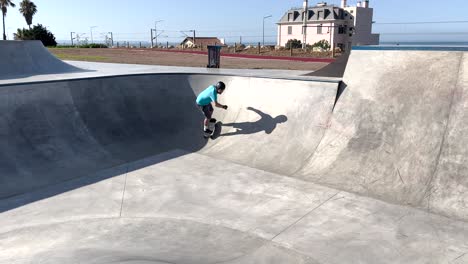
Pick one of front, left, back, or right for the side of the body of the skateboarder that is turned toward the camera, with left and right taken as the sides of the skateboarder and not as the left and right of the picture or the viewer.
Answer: right

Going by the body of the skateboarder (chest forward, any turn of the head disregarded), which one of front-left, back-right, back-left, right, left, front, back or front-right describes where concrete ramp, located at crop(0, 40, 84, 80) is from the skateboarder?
back-left

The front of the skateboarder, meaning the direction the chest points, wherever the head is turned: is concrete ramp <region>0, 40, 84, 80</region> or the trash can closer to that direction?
the trash can

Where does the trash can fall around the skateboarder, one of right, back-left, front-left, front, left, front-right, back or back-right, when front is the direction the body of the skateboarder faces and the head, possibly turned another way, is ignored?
left
